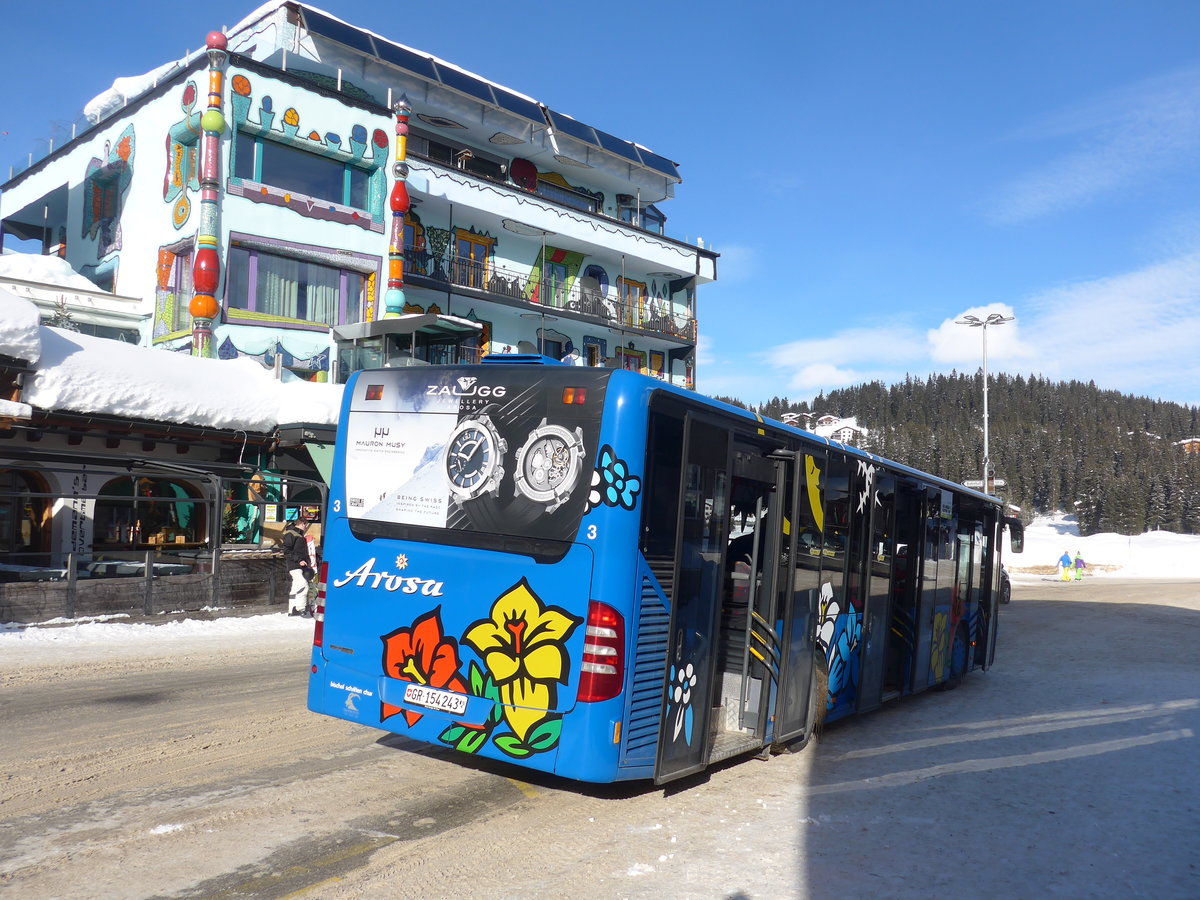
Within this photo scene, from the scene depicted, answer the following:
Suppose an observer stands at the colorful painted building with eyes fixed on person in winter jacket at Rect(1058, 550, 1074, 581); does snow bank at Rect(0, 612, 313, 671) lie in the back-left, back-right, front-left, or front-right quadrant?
back-right

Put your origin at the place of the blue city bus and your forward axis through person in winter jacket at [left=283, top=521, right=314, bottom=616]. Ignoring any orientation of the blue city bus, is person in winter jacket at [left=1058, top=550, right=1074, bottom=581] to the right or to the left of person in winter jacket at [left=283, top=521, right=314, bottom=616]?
right

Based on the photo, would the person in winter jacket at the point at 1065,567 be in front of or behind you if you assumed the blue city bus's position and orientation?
in front

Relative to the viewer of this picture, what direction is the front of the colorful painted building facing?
facing the viewer and to the right of the viewer

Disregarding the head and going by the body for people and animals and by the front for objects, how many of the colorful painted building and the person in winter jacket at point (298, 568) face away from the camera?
0

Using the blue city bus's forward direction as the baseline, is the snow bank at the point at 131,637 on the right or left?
on its left

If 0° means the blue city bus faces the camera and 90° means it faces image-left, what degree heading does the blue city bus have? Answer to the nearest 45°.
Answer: approximately 225°

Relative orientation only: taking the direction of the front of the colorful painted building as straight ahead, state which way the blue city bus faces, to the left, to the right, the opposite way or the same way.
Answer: to the left

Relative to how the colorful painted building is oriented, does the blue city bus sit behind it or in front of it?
in front

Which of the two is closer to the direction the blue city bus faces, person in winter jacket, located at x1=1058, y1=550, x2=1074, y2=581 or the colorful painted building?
the person in winter jacket

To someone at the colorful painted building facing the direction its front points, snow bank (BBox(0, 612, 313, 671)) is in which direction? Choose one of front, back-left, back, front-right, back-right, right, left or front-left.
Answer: front-right
